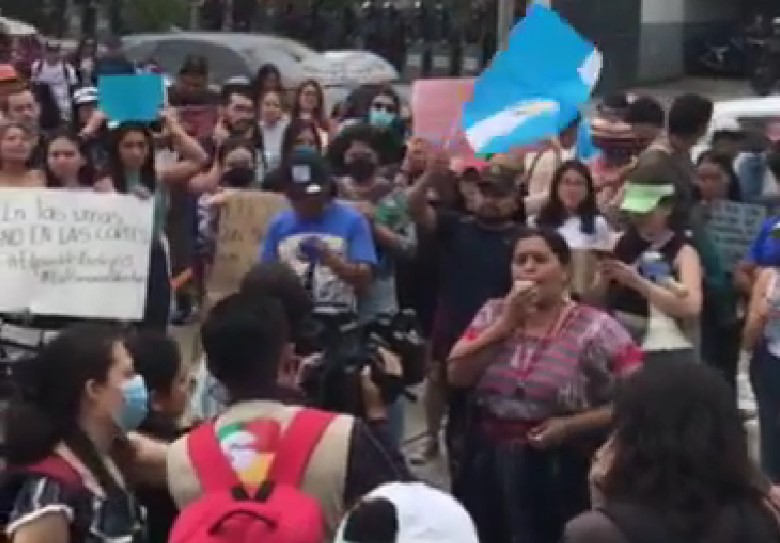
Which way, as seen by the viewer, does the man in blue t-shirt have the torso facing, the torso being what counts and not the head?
toward the camera

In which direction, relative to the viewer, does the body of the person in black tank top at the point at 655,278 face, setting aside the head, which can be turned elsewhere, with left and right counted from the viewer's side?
facing the viewer and to the left of the viewer

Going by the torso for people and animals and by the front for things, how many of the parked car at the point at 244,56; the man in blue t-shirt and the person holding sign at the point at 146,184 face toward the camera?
2

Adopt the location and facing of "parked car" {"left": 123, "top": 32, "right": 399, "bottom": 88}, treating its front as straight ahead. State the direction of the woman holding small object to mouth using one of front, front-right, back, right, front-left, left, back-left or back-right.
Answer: right

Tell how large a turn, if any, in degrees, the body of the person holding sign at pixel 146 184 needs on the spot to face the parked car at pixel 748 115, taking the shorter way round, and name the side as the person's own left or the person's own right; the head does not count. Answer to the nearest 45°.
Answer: approximately 135° to the person's own left

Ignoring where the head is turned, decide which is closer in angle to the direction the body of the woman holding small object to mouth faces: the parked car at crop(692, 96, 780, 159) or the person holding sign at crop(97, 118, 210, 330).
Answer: the person holding sign

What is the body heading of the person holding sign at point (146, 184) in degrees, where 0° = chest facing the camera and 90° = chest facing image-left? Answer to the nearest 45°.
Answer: approximately 0°
